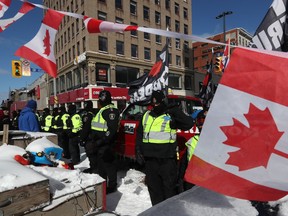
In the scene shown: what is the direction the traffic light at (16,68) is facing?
toward the camera

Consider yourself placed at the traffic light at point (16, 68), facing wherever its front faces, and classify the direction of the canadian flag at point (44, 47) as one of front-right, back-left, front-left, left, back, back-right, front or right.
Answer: front

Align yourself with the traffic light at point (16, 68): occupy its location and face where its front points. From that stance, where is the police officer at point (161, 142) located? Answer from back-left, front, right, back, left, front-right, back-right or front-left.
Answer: front

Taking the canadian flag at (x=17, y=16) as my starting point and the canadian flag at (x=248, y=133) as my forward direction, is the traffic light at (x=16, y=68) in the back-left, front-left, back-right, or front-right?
back-left

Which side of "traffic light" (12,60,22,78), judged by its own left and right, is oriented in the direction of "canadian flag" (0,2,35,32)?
front

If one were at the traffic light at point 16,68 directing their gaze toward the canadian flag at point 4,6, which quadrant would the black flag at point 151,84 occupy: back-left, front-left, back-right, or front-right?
front-left

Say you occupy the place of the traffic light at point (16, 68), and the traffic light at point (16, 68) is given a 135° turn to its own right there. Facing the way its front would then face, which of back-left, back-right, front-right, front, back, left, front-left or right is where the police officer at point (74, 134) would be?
back-left

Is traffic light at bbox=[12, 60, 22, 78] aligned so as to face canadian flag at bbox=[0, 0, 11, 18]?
yes

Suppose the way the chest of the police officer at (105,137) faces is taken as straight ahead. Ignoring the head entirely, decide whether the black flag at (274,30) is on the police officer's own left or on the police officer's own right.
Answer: on the police officer's own left

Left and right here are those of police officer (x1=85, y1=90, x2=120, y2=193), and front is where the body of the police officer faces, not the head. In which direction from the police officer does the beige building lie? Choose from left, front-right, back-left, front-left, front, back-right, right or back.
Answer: back-right

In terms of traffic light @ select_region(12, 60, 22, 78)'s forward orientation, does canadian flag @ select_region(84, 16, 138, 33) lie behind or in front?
in front

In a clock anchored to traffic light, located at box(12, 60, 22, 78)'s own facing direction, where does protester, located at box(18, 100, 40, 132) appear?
The protester is roughly at 12 o'clock from the traffic light.

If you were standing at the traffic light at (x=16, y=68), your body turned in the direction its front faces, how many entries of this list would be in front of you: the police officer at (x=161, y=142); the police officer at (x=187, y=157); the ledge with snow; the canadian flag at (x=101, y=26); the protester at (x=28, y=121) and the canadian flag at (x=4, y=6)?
6

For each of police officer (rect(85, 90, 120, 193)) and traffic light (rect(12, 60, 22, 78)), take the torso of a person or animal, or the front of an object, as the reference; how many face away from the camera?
0

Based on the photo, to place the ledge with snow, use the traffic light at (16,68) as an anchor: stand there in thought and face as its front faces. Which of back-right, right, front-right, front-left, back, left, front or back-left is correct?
front

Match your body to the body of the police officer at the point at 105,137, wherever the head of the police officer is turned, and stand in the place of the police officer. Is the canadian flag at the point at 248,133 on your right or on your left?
on your left
